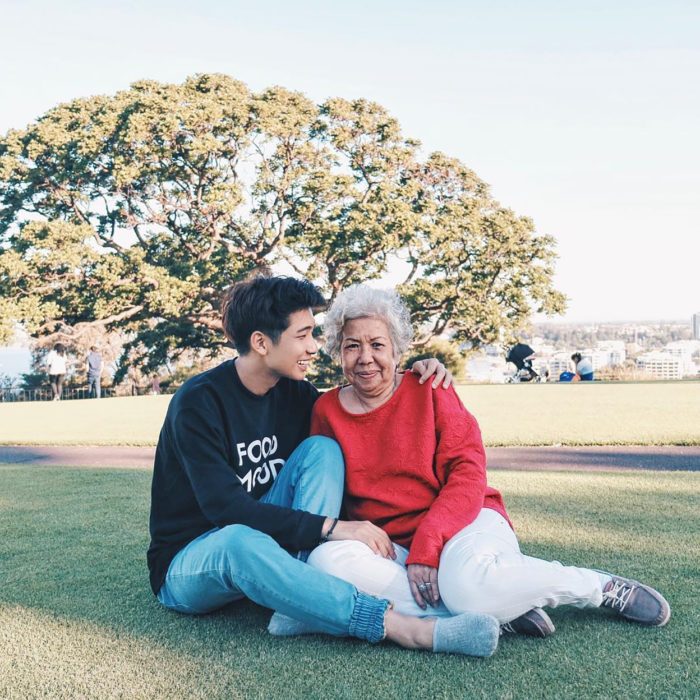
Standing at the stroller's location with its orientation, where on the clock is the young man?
The young man is roughly at 3 o'clock from the stroller.

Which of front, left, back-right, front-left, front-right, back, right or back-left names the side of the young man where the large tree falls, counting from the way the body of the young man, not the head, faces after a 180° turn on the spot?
front-right

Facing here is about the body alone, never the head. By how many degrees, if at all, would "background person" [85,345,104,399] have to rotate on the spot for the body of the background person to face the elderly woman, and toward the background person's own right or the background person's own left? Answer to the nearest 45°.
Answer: approximately 180°

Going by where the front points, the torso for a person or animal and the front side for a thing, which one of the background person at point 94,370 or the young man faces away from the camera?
the background person

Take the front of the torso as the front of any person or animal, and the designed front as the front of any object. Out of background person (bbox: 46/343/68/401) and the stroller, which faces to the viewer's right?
the stroller

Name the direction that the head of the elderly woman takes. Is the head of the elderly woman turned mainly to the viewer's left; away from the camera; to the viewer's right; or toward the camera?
toward the camera

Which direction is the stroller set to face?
to the viewer's right

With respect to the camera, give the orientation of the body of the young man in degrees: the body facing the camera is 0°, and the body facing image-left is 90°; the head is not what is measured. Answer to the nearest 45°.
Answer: approximately 315°

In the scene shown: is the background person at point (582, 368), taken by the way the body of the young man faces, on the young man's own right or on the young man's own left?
on the young man's own left

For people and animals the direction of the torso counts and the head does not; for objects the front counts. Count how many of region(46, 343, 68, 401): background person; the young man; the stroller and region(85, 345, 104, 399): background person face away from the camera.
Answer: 2

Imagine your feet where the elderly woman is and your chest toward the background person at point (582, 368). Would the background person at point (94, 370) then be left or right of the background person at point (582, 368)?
left

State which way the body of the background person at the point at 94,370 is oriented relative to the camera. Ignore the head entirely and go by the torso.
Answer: away from the camera

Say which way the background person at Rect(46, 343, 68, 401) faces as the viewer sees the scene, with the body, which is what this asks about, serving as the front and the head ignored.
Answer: away from the camera

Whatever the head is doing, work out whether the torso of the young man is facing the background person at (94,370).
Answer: no

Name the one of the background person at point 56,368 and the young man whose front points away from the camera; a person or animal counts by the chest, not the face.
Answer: the background person
